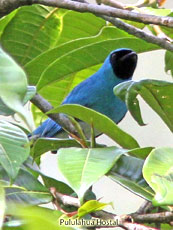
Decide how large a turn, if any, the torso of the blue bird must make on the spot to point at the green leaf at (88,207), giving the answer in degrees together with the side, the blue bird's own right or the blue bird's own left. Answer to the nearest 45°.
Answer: approximately 90° to the blue bird's own right

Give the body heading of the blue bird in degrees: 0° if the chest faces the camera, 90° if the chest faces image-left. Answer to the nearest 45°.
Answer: approximately 270°

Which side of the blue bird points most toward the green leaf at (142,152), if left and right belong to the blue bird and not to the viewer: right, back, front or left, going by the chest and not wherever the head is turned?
front

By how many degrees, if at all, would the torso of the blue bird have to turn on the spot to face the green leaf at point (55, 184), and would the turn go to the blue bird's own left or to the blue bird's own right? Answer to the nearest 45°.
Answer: approximately 90° to the blue bird's own right

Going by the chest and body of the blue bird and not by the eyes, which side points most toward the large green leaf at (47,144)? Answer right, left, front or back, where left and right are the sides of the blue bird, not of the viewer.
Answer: right
